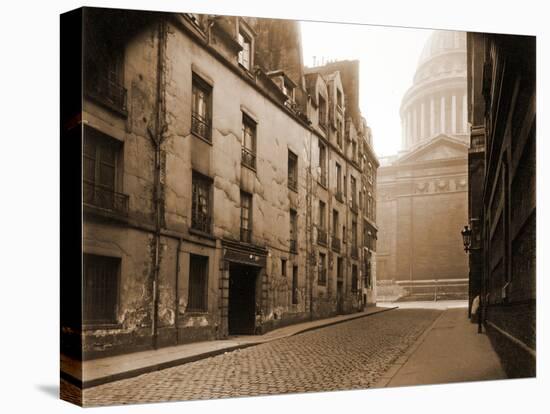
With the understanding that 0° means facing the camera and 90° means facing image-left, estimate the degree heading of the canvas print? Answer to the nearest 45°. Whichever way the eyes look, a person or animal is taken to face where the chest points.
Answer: approximately 315°
